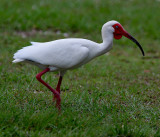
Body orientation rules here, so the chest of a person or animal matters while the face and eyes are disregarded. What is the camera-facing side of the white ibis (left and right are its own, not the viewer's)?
right
